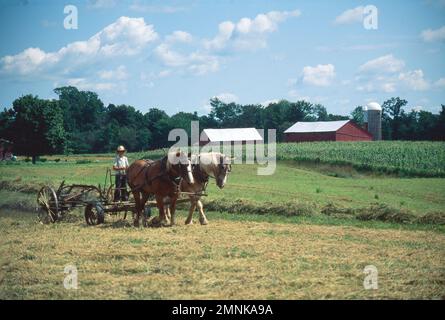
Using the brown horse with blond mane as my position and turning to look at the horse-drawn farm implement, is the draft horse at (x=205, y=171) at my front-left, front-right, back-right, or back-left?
back-right

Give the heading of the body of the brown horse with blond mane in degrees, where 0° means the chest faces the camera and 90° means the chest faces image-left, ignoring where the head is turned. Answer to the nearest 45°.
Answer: approximately 315°

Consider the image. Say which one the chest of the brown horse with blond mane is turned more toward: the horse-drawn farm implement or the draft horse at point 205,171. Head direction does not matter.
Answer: the draft horse

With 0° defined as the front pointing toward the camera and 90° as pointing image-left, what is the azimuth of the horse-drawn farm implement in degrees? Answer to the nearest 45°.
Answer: approximately 270°

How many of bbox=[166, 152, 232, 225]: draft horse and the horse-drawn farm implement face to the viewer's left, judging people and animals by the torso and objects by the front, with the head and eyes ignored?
0

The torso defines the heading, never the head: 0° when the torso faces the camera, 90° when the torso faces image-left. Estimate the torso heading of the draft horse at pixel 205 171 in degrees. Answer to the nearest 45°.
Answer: approximately 315°

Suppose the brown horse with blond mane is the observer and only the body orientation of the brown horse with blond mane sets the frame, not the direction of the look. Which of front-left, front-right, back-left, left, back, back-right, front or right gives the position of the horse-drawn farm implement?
back
